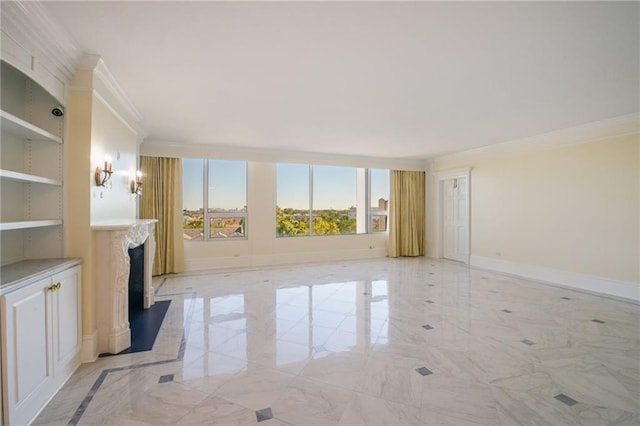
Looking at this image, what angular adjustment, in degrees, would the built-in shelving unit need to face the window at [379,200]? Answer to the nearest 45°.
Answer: approximately 45° to its left

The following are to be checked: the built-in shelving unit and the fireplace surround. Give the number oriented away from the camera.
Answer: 0

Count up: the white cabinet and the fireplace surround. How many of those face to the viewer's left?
0

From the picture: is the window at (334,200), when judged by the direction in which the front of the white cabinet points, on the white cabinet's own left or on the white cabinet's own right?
on the white cabinet's own left

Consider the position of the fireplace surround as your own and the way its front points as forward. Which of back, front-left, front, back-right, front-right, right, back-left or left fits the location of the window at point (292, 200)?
left

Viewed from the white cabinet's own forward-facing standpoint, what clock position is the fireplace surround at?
The fireplace surround is roughly at 9 o'clock from the white cabinet.

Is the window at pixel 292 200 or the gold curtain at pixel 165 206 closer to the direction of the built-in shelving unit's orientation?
the window

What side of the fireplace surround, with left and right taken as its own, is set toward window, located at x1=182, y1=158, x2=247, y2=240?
left

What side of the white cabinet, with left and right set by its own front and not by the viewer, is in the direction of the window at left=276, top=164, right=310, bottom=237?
left

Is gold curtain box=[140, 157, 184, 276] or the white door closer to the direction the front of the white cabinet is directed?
the white door

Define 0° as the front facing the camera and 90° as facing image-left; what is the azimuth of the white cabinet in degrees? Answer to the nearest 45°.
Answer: approximately 315°
